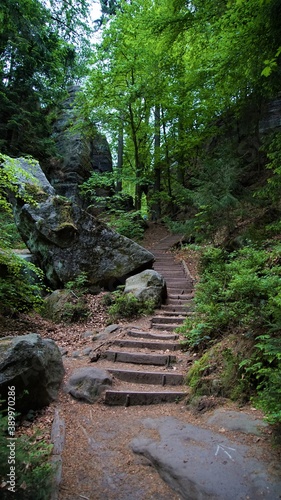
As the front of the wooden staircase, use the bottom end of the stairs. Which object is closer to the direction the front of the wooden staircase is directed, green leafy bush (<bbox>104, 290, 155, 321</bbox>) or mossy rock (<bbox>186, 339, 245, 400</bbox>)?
the mossy rock

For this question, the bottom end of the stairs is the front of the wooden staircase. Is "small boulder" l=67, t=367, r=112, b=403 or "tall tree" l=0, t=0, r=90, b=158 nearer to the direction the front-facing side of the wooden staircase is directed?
the small boulder

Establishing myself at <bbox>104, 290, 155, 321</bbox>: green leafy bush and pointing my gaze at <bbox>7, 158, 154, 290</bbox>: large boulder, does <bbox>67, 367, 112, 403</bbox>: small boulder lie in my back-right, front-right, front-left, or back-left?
back-left

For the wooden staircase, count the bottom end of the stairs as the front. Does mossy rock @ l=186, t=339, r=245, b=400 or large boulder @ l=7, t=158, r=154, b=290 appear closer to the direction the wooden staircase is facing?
the mossy rock

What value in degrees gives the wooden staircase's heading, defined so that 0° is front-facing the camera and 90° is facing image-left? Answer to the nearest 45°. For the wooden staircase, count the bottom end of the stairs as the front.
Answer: approximately 0°

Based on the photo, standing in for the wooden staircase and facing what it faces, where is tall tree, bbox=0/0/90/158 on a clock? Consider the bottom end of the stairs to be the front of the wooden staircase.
The tall tree is roughly at 5 o'clock from the wooden staircase.

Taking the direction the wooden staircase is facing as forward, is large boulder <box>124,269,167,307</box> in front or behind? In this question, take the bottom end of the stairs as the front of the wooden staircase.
behind
